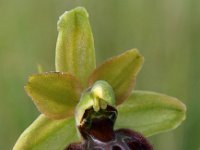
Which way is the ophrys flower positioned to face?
toward the camera
